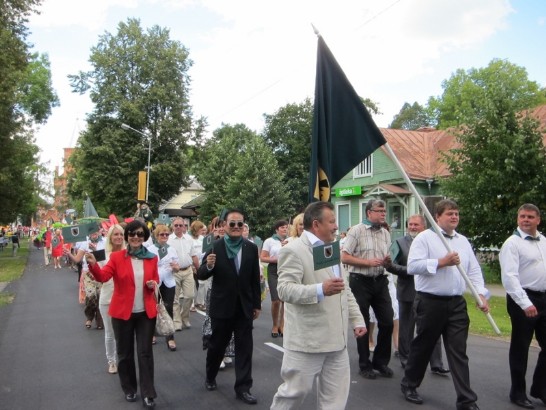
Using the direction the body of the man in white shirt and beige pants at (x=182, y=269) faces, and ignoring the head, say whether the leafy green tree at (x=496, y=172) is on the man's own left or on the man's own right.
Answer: on the man's own left

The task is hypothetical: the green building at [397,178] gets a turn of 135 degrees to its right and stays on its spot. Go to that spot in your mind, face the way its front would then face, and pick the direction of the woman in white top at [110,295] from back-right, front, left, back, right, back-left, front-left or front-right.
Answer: back

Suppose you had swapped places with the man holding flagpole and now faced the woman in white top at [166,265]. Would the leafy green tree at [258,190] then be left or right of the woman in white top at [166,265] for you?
right

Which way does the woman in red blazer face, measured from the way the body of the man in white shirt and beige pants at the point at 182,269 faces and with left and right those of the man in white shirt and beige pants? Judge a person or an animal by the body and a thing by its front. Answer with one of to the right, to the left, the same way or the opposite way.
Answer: the same way

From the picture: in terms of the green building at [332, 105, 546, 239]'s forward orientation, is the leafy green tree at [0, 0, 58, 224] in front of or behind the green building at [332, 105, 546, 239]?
in front

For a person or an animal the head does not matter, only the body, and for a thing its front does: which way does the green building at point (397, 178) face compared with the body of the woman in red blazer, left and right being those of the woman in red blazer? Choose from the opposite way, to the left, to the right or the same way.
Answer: to the right

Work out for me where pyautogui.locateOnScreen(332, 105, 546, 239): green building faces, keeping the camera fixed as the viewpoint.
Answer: facing the viewer and to the left of the viewer

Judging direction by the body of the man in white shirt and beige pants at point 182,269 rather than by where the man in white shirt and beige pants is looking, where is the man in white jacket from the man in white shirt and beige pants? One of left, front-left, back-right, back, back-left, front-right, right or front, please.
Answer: front

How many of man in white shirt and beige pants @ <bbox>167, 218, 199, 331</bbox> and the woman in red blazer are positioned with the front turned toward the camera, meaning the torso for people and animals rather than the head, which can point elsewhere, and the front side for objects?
2

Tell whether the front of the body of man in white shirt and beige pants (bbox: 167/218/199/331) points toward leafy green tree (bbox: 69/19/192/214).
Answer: no

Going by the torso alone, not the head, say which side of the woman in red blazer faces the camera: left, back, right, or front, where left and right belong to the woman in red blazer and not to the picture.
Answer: front

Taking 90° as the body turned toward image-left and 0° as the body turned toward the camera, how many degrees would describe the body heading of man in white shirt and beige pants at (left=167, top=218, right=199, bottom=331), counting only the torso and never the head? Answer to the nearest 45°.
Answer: approximately 0°

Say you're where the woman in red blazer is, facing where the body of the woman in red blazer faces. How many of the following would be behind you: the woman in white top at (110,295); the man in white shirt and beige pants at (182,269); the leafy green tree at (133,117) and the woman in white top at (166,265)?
4

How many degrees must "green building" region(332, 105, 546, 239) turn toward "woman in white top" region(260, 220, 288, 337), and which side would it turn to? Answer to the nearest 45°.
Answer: approximately 45° to its left

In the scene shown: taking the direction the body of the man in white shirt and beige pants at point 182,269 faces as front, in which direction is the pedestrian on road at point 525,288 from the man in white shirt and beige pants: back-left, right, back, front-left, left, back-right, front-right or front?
front-left

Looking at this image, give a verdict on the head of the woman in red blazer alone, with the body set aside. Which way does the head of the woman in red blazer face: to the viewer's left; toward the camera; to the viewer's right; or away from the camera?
toward the camera
